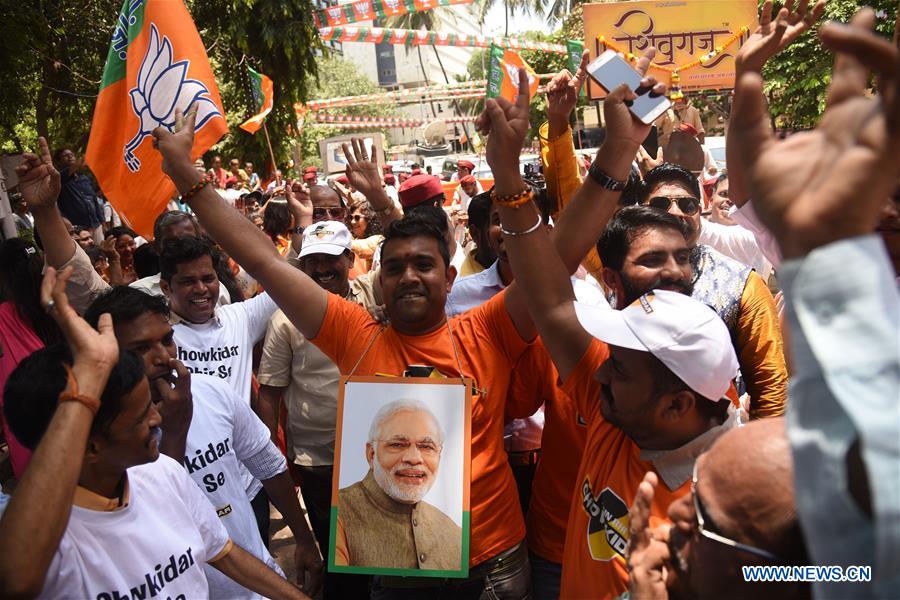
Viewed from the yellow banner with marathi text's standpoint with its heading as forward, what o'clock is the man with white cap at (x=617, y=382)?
The man with white cap is roughly at 12 o'clock from the yellow banner with marathi text.

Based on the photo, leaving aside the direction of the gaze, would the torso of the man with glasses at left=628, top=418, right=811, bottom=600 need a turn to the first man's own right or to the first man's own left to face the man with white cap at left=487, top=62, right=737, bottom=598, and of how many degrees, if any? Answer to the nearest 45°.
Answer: approximately 45° to the first man's own right

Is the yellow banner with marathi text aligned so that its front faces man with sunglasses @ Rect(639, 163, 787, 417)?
yes

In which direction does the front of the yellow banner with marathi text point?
toward the camera

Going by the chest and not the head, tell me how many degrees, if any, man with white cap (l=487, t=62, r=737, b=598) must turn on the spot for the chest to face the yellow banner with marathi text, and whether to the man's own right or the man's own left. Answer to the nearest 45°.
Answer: approximately 135° to the man's own right

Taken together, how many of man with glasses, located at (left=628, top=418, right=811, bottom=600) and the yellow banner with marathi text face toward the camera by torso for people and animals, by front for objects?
1

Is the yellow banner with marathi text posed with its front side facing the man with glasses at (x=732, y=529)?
yes

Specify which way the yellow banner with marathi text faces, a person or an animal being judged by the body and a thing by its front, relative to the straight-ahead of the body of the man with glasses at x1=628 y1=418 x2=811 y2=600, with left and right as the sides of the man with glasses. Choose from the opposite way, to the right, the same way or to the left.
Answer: to the left

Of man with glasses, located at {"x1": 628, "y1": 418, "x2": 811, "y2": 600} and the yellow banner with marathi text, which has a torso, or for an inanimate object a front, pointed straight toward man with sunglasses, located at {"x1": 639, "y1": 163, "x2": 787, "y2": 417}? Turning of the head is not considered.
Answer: the yellow banner with marathi text

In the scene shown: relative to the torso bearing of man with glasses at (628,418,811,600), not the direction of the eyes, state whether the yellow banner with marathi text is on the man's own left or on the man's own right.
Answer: on the man's own right

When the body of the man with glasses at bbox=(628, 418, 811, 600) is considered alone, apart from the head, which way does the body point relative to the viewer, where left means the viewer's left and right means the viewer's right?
facing to the left of the viewer

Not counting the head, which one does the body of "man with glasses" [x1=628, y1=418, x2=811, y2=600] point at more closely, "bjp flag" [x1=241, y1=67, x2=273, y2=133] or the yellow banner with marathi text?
the bjp flag

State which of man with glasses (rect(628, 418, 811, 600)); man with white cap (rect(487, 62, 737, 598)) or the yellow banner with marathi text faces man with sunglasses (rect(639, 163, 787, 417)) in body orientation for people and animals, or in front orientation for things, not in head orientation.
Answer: the yellow banner with marathi text
